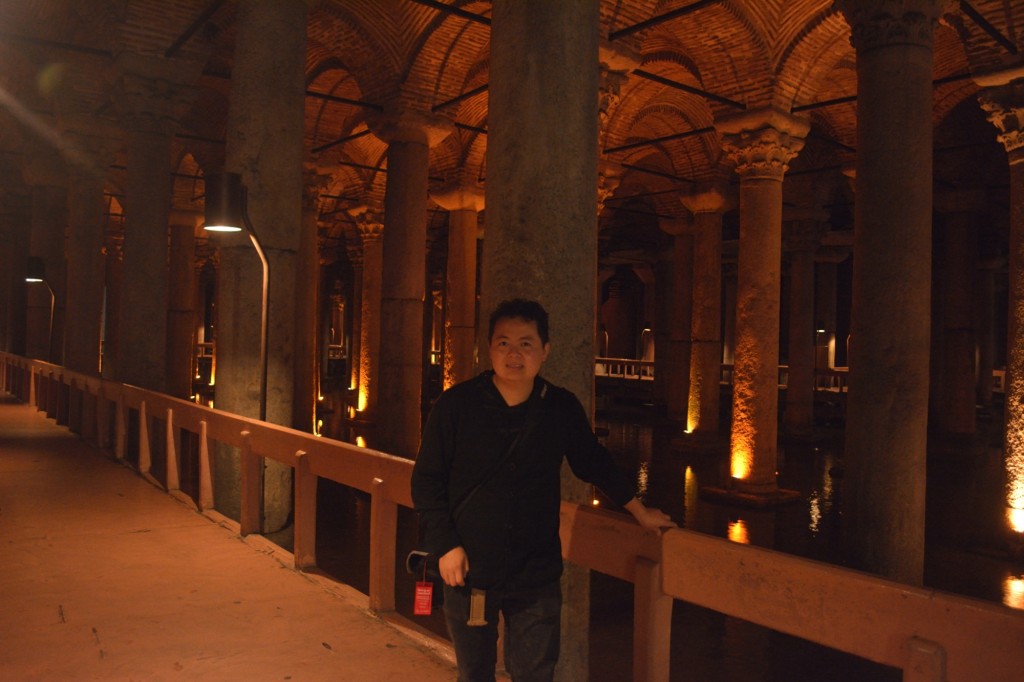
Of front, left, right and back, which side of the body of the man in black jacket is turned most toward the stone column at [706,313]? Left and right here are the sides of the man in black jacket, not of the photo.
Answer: back

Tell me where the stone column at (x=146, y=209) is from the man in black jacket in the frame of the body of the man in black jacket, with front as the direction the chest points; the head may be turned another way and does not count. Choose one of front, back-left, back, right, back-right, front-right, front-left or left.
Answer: back-right

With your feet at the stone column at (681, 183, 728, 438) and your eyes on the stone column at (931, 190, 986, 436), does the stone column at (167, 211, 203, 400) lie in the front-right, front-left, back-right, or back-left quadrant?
back-left

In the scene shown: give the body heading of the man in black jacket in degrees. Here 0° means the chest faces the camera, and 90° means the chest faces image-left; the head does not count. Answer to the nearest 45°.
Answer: approximately 0°

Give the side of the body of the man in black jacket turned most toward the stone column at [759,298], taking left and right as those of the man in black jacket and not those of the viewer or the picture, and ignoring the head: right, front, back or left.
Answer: back

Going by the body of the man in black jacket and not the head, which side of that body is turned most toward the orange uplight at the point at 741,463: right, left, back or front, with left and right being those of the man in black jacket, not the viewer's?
back

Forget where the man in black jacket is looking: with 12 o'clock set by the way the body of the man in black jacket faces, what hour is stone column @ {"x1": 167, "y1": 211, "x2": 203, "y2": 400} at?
The stone column is roughly at 5 o'clock from the man in black jacket.

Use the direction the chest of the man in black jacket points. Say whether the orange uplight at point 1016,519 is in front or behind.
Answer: behind

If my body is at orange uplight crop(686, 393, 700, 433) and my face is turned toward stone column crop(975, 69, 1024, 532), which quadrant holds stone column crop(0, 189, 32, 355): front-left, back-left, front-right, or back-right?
back-right

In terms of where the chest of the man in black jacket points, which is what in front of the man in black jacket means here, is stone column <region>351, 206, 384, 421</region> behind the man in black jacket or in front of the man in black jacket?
behind
